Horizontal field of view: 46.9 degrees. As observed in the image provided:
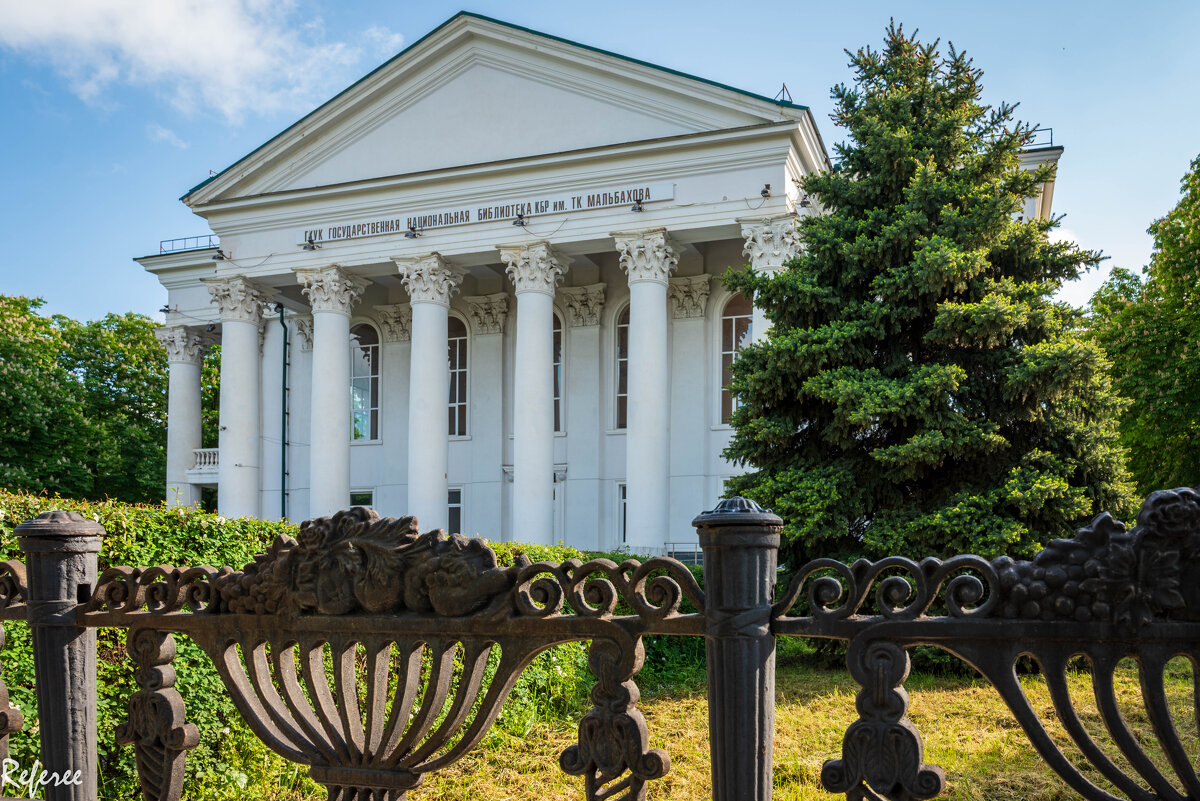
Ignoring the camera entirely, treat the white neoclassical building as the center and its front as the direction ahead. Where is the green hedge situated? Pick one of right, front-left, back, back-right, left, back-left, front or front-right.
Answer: front-left

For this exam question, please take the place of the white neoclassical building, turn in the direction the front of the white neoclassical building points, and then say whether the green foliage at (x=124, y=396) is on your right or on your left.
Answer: on your right

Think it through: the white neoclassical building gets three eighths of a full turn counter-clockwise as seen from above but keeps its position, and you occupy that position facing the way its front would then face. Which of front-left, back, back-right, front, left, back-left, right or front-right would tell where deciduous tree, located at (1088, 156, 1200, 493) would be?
front

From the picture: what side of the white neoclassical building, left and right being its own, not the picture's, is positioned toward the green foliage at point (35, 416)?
right

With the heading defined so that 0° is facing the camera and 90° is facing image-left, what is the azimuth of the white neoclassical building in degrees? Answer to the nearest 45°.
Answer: approximately 45°

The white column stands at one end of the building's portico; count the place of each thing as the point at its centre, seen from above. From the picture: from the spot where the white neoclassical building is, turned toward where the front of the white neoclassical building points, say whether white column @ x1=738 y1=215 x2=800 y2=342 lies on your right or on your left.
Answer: on your left
